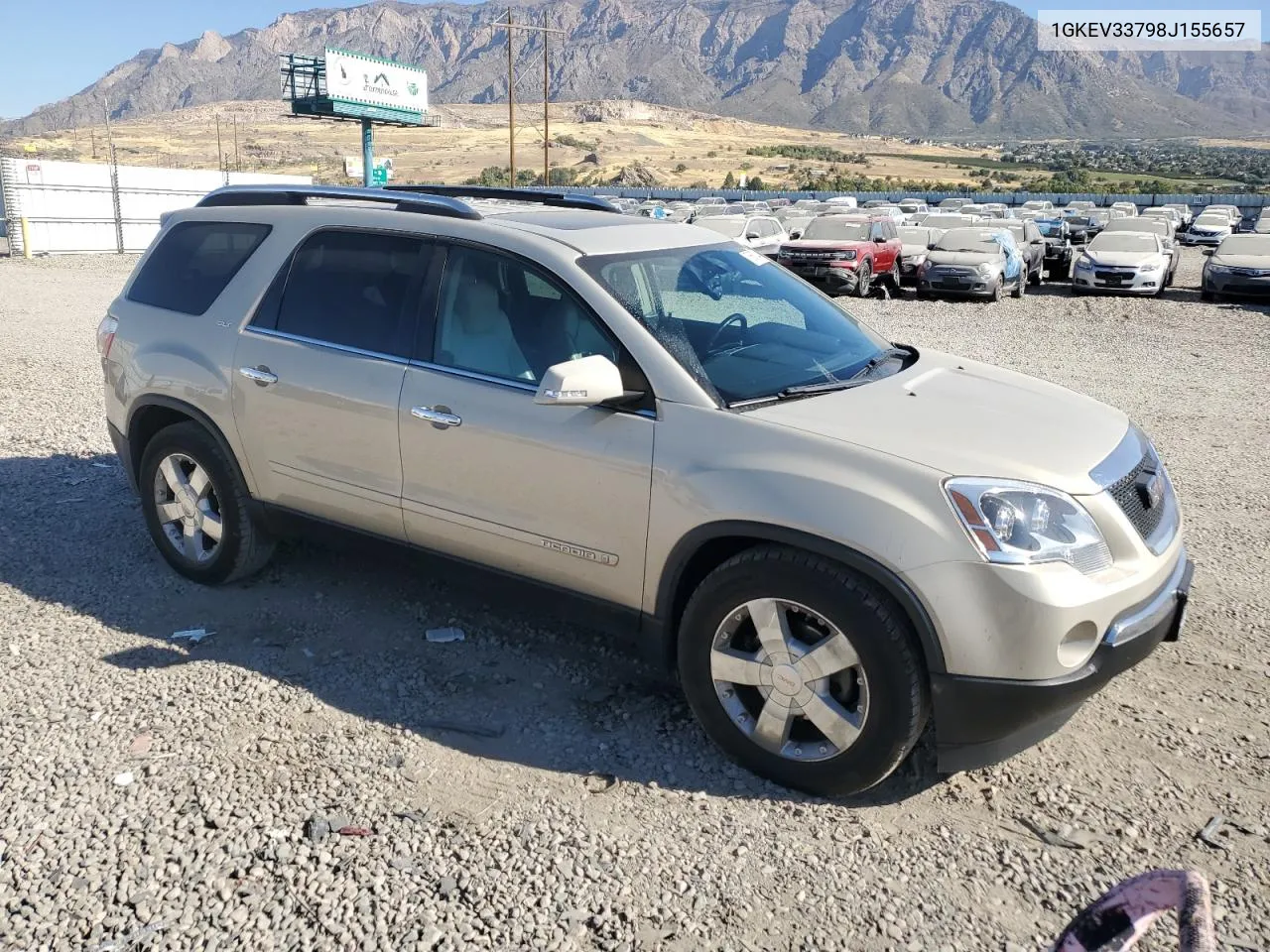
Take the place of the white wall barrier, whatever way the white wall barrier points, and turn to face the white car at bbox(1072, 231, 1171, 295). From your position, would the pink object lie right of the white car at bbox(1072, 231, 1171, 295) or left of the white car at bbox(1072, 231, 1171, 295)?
right

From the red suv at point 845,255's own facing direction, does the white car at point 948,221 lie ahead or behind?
behind

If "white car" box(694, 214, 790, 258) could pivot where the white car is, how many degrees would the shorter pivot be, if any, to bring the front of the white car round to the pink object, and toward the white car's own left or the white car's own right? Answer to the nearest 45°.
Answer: approximately 45° to the white car's own left

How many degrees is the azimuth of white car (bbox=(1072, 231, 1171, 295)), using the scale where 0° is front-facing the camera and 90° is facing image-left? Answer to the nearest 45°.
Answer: approximately 0°

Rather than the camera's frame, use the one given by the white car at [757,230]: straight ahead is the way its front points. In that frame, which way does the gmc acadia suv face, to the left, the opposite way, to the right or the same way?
to the left

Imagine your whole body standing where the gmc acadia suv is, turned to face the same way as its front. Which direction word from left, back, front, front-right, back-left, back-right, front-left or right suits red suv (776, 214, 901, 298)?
back-left

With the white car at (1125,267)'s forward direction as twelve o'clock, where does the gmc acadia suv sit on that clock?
The gmc acadia suv is roughly at 12 o'clock from the white car.

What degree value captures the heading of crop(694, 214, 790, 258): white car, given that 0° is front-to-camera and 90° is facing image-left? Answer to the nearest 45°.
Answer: approximately 45°

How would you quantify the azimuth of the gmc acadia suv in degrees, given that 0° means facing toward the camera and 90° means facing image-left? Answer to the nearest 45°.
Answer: approximately 315°

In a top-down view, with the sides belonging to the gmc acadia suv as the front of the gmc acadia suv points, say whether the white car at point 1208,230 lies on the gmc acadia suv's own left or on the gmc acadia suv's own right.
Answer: on the gmc acadia suv's own left

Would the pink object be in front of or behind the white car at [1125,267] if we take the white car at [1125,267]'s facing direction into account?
in front

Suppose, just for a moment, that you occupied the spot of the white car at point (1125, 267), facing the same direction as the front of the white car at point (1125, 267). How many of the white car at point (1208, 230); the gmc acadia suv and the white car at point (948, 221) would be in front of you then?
1

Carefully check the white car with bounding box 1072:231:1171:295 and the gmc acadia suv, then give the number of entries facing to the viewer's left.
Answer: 0

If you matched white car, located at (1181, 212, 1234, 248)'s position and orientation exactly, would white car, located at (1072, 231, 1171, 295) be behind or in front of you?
in front
